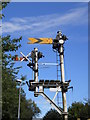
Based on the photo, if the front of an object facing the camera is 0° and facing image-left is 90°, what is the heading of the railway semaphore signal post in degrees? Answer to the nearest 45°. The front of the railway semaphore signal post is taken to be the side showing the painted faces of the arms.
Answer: approximately 0°
